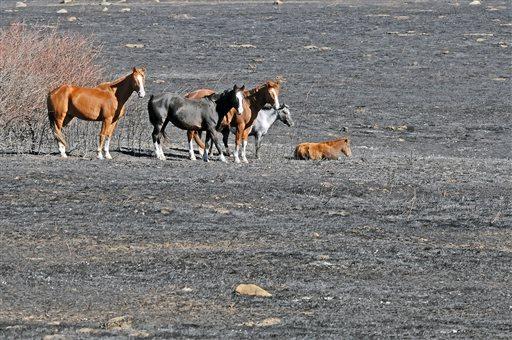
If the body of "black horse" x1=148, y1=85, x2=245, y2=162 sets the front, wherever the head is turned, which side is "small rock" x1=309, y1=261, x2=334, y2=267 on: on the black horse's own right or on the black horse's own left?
on the black horse's own right

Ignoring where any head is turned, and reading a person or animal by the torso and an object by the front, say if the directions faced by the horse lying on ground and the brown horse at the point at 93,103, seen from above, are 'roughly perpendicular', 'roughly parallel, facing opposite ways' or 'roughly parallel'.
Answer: roughly parallel

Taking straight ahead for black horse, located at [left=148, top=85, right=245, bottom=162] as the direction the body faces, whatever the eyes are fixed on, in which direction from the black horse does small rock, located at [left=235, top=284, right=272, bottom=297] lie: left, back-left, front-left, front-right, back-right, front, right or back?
right

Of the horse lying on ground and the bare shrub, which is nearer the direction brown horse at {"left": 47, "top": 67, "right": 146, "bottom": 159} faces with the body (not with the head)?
the horse lying on ground

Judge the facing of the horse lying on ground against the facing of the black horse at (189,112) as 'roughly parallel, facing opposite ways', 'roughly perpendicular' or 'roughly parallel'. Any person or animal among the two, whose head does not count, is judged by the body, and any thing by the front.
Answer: roughly parallel

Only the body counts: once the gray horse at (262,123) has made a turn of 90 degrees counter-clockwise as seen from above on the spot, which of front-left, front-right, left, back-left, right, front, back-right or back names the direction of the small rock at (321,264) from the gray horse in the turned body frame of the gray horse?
back

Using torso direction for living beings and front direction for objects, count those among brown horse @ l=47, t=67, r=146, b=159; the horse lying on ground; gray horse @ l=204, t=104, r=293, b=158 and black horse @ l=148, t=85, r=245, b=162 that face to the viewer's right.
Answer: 4

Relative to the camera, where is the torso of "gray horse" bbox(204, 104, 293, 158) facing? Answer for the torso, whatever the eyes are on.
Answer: to the viewer's right

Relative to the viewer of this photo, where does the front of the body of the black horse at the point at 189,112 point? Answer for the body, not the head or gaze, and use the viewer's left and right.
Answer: facing to the right of the viewer

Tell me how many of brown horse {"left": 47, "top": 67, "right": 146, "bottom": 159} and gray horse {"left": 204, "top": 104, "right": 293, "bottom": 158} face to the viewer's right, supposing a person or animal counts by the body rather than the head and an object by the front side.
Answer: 2

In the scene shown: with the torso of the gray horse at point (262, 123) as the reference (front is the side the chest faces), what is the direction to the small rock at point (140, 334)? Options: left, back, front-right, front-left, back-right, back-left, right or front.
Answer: right

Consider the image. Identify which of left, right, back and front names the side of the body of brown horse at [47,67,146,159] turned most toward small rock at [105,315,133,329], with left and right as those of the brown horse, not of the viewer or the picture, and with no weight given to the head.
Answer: right

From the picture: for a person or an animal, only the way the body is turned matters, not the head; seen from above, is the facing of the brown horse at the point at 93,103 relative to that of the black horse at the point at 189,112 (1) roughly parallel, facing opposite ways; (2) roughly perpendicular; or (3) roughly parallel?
roughly parallel

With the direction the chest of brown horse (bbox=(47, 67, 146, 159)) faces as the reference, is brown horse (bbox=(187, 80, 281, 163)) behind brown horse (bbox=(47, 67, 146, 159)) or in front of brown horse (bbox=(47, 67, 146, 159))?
in front

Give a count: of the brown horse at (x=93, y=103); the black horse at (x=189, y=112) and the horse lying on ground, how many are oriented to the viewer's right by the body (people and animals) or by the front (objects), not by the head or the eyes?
3

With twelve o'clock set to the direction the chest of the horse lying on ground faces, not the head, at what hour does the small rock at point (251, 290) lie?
The small rock is roughly at 3 o'clock from the horse lying on ground.

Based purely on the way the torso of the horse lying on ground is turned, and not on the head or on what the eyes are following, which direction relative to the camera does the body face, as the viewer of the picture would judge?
to the viewer's right
